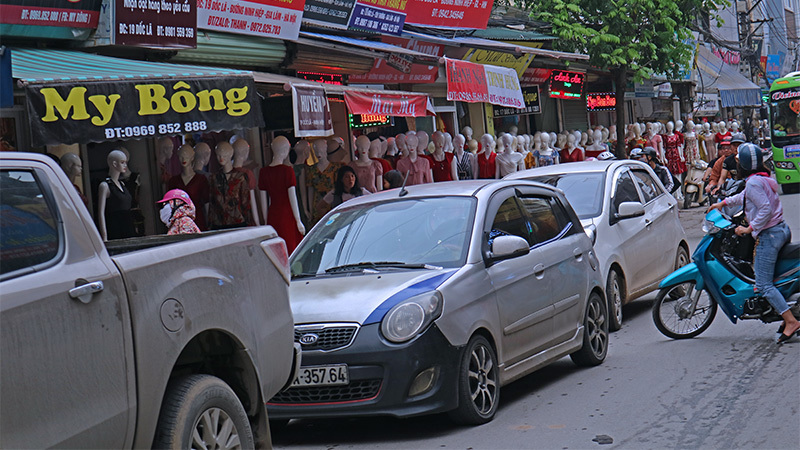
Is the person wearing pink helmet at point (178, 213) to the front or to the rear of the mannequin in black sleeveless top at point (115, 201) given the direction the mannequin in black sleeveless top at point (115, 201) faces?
to the front

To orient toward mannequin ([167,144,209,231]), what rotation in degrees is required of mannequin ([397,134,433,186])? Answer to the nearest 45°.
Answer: approximately 45° to its right

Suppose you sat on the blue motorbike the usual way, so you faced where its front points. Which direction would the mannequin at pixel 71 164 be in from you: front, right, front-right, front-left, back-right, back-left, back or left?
front

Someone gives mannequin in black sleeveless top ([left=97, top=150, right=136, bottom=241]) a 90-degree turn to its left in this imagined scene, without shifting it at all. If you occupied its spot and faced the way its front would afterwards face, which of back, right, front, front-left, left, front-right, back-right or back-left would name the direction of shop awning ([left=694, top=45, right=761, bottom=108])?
front

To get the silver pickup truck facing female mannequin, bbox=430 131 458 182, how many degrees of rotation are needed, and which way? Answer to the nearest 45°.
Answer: approximately 135° to its right

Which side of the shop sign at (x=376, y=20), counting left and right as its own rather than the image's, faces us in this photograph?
front

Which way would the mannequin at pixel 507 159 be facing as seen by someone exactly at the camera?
facing the viewer

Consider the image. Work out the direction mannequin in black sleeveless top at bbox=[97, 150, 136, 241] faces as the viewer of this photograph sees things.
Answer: facing the viewer and to the right of the viewer

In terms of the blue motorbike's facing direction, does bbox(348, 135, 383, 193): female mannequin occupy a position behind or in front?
in front

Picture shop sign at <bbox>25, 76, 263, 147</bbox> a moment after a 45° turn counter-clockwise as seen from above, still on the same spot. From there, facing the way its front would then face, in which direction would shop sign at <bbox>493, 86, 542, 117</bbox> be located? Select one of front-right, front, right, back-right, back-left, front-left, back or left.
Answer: left

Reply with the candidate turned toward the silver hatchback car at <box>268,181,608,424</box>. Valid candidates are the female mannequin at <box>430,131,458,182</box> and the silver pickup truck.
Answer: the female mannequin

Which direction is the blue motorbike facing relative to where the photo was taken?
to the viewer's left

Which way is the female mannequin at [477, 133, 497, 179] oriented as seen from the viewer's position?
toward the camera

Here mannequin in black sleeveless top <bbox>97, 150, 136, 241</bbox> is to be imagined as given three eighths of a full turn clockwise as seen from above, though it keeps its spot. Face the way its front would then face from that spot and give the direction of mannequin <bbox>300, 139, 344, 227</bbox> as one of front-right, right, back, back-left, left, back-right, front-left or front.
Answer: back-right
